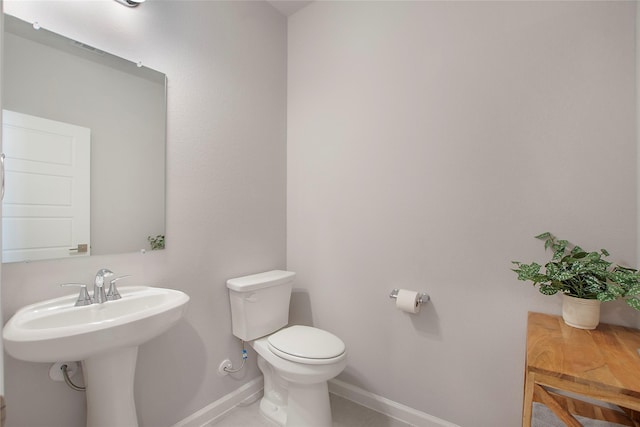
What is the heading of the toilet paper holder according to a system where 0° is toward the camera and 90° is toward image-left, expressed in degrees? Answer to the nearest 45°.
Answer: approximately 45°

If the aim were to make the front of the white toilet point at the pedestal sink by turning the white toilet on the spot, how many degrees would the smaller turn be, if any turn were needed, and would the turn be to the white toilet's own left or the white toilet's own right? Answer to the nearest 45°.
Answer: approximately 90° to the white toilet's own right

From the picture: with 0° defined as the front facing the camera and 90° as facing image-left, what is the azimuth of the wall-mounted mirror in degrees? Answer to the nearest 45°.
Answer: approximately 315°

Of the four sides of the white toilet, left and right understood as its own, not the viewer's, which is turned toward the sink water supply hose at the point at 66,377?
right

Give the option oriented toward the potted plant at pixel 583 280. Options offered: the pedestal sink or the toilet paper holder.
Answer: the pedestal sink

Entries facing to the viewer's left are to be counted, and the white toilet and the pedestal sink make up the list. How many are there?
0

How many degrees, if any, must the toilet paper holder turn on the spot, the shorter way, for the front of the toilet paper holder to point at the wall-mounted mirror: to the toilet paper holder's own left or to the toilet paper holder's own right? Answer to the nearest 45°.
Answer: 0° — it already faces it

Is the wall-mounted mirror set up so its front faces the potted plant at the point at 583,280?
yes
